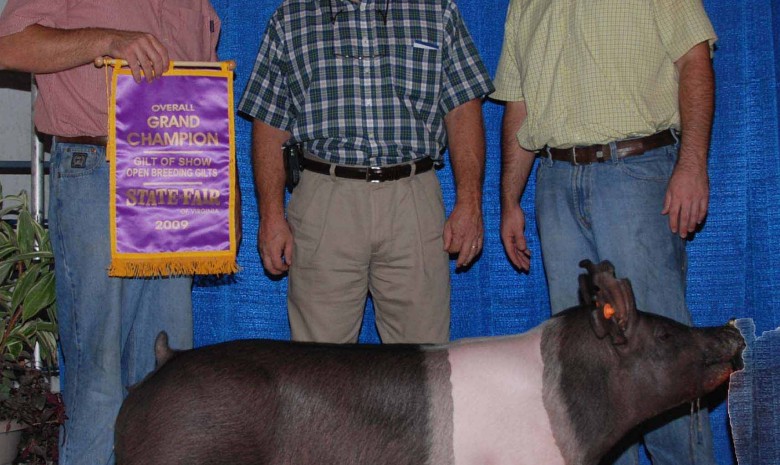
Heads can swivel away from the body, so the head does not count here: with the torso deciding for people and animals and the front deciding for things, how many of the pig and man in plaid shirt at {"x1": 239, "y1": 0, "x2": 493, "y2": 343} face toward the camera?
1

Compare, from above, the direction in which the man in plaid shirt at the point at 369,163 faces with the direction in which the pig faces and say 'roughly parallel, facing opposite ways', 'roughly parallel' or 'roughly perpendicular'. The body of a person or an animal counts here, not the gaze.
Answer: roughly perpendicular

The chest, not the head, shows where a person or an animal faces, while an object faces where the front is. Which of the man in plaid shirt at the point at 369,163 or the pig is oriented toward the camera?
the man in plaid shirt

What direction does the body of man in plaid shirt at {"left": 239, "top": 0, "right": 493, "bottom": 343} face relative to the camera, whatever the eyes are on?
toward the camera

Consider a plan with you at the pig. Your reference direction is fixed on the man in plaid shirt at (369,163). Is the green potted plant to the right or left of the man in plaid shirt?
left

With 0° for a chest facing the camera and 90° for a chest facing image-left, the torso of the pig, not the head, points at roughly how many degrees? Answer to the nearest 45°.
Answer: approximately 270°

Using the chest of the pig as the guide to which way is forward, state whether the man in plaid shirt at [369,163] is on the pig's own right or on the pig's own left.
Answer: on the pig's own left

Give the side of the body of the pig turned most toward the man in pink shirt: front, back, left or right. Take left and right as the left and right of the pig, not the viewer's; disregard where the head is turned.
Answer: back
